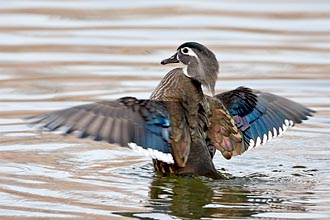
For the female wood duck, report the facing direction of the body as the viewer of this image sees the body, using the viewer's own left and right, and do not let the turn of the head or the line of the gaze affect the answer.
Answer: facing away from the viewer and to the left of the viewer
